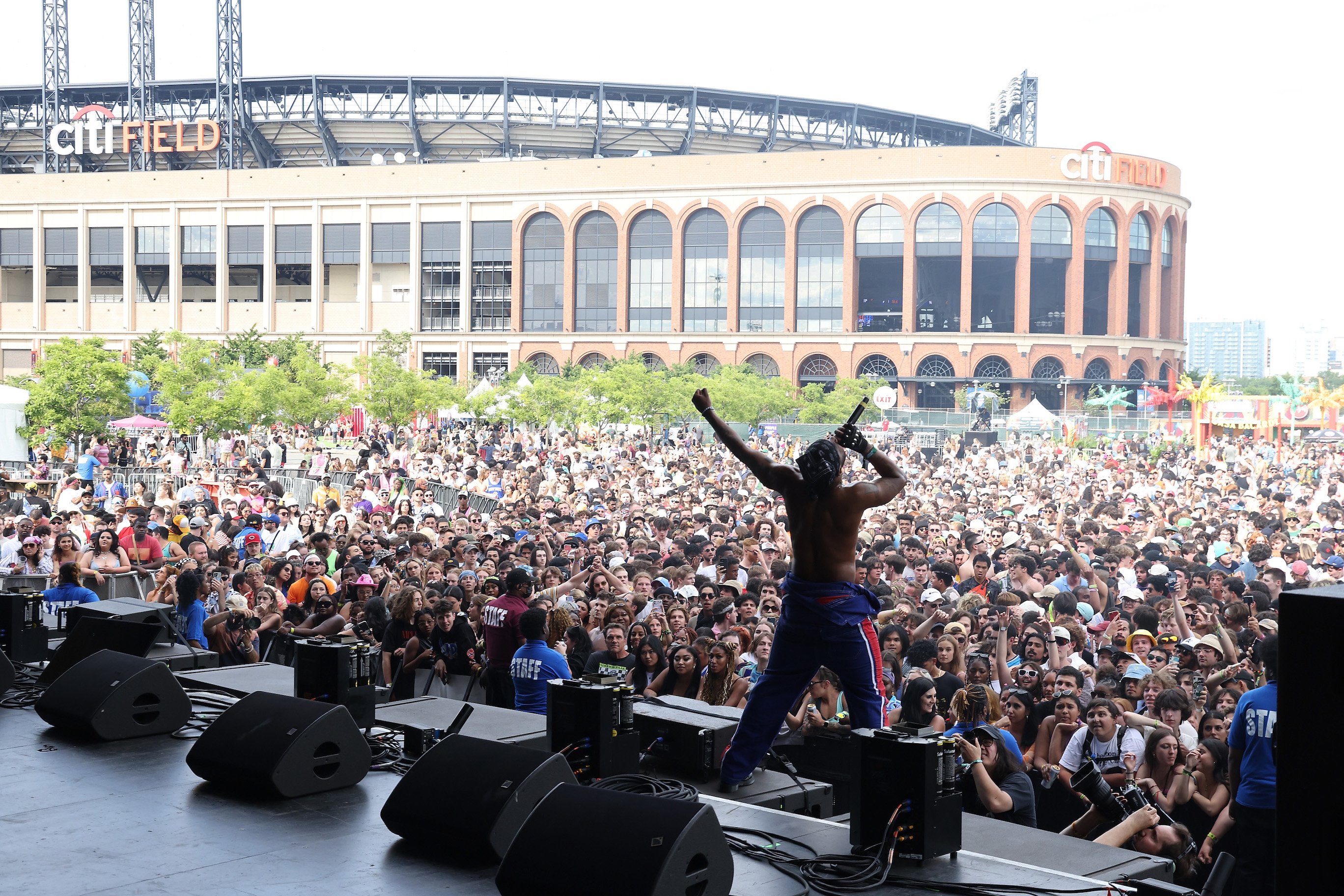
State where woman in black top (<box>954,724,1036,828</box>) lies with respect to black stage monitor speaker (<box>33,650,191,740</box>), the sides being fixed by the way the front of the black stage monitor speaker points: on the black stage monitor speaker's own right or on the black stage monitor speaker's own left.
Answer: on the black stage monitor speaker's own left

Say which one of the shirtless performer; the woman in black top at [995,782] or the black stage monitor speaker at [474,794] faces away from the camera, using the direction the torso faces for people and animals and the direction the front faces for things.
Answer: the shirtless performer

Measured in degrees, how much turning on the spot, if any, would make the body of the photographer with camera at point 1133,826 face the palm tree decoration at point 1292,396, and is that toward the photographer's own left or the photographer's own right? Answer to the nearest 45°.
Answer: approximately 90° to the photographer's own right

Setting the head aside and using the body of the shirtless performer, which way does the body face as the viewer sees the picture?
away from the camera

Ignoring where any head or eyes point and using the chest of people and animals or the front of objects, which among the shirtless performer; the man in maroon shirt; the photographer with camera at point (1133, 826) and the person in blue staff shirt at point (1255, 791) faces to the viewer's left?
the photographer with camera

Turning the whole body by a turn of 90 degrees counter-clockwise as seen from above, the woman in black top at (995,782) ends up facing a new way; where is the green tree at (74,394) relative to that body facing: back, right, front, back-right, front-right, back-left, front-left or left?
back

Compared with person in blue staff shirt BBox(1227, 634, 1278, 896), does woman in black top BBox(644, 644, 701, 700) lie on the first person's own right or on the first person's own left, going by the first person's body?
on the first person's own left

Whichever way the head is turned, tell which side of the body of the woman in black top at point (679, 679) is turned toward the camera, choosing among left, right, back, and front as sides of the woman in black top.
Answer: front

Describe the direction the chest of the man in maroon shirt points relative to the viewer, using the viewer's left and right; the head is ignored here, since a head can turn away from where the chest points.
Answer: facing away from the viewer and to the right of the viewer

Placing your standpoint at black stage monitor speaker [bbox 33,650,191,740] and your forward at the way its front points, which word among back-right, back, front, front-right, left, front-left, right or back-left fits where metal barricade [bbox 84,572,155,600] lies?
back-right

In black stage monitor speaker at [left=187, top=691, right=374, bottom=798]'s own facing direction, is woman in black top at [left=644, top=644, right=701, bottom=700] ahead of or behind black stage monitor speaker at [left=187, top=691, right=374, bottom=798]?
behind

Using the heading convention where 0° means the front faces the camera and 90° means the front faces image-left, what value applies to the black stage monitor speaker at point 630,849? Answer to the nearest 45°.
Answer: approximately 45°

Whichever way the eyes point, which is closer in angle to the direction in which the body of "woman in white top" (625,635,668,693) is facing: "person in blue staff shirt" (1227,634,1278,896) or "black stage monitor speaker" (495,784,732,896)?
the black stage monitor speaker

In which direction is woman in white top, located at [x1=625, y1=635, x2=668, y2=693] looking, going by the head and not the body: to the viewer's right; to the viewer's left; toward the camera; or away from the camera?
toward the camera

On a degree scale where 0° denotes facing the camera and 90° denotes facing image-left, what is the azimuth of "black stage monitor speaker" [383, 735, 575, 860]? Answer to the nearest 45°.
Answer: approximately 45°

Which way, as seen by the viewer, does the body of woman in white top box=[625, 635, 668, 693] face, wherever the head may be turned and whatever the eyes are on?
toward the camera

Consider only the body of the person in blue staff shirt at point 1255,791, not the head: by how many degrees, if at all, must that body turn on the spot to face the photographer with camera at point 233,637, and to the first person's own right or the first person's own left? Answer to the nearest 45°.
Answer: approximately 90° to the first person's own left

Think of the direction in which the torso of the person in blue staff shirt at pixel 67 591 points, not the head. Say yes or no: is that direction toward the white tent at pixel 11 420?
yes
